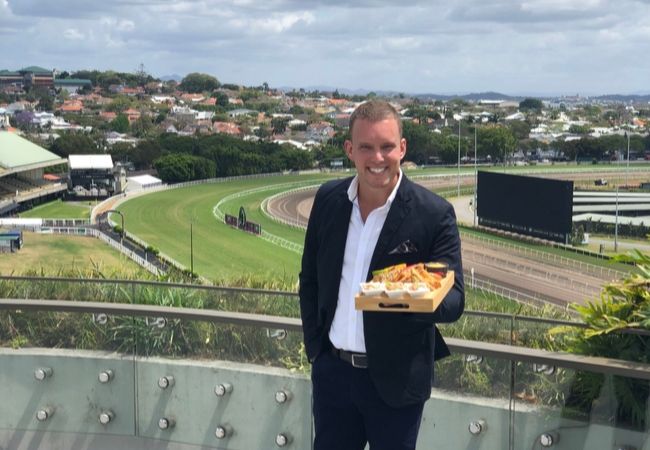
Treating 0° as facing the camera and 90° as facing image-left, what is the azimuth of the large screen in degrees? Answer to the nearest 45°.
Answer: approximately 45°

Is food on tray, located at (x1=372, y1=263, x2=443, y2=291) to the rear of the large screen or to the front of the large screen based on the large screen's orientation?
to the front

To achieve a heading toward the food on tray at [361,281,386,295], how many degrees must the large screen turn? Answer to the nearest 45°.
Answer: approximately 45° to its left

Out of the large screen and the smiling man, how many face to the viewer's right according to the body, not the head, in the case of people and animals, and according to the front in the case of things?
0

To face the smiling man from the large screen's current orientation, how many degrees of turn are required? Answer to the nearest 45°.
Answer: approximately 45° to its left

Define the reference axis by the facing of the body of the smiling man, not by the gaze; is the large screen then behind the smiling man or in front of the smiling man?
behind

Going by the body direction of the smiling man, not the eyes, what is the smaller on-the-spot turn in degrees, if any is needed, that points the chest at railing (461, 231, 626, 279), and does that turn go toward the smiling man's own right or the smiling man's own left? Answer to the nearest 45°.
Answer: approximately 180°
